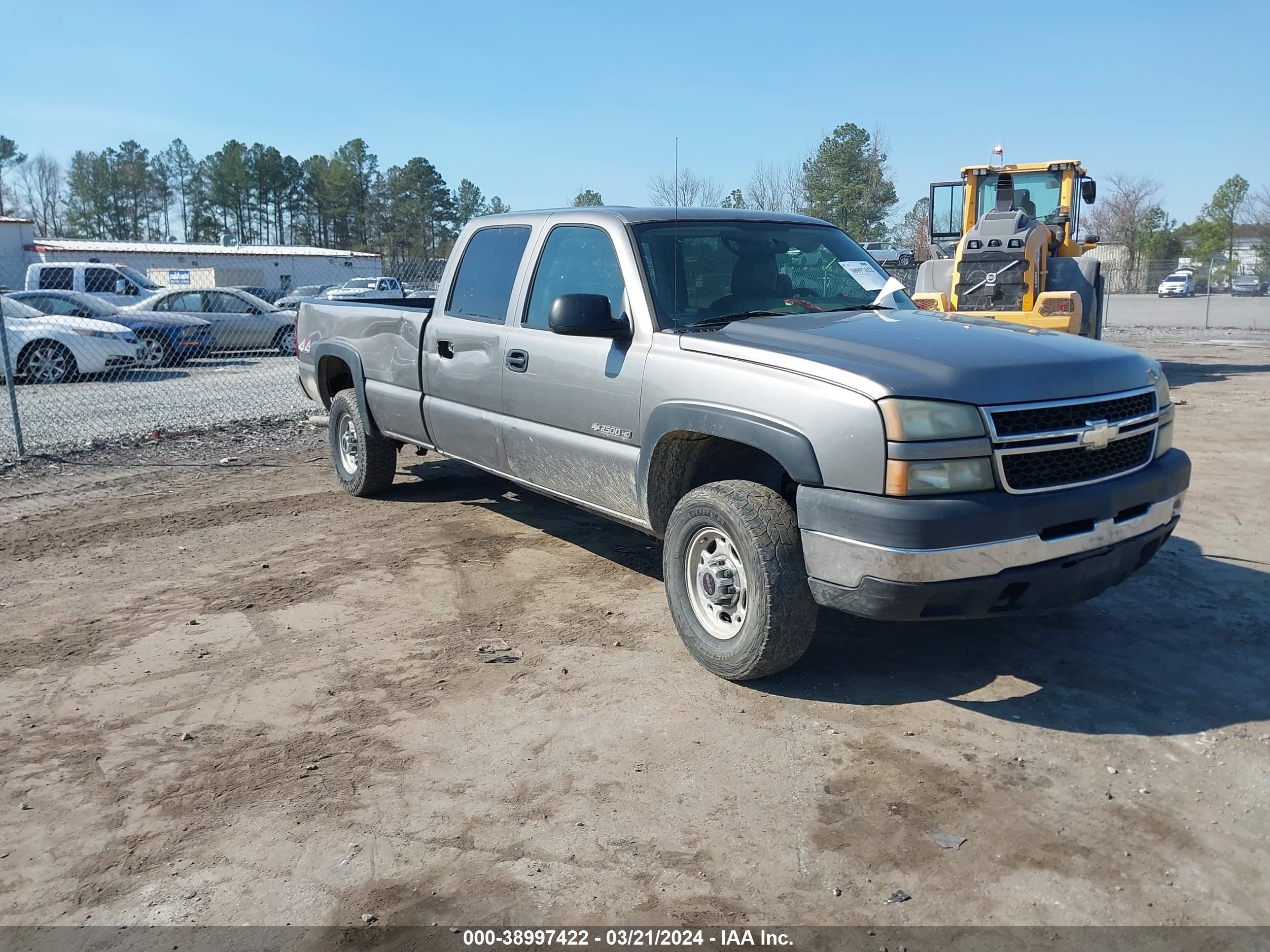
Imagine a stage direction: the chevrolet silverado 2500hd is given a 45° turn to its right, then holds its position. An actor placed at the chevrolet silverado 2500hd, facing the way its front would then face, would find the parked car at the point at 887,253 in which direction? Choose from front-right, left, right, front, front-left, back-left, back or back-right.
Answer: back

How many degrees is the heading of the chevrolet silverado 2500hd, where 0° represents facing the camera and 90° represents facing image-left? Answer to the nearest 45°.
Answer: approximately 315°

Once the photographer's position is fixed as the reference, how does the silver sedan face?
facing to the right of the viewer

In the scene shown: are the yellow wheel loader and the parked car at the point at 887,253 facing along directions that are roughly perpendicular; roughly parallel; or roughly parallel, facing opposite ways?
roughly perpendicular

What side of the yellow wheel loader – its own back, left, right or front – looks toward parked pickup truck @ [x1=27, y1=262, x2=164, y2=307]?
left

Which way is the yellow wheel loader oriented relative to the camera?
away from the camera

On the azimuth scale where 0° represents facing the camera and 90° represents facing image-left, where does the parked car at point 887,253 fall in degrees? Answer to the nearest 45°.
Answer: approximately 270°

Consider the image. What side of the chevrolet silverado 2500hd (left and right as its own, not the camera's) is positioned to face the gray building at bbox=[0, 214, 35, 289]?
back
